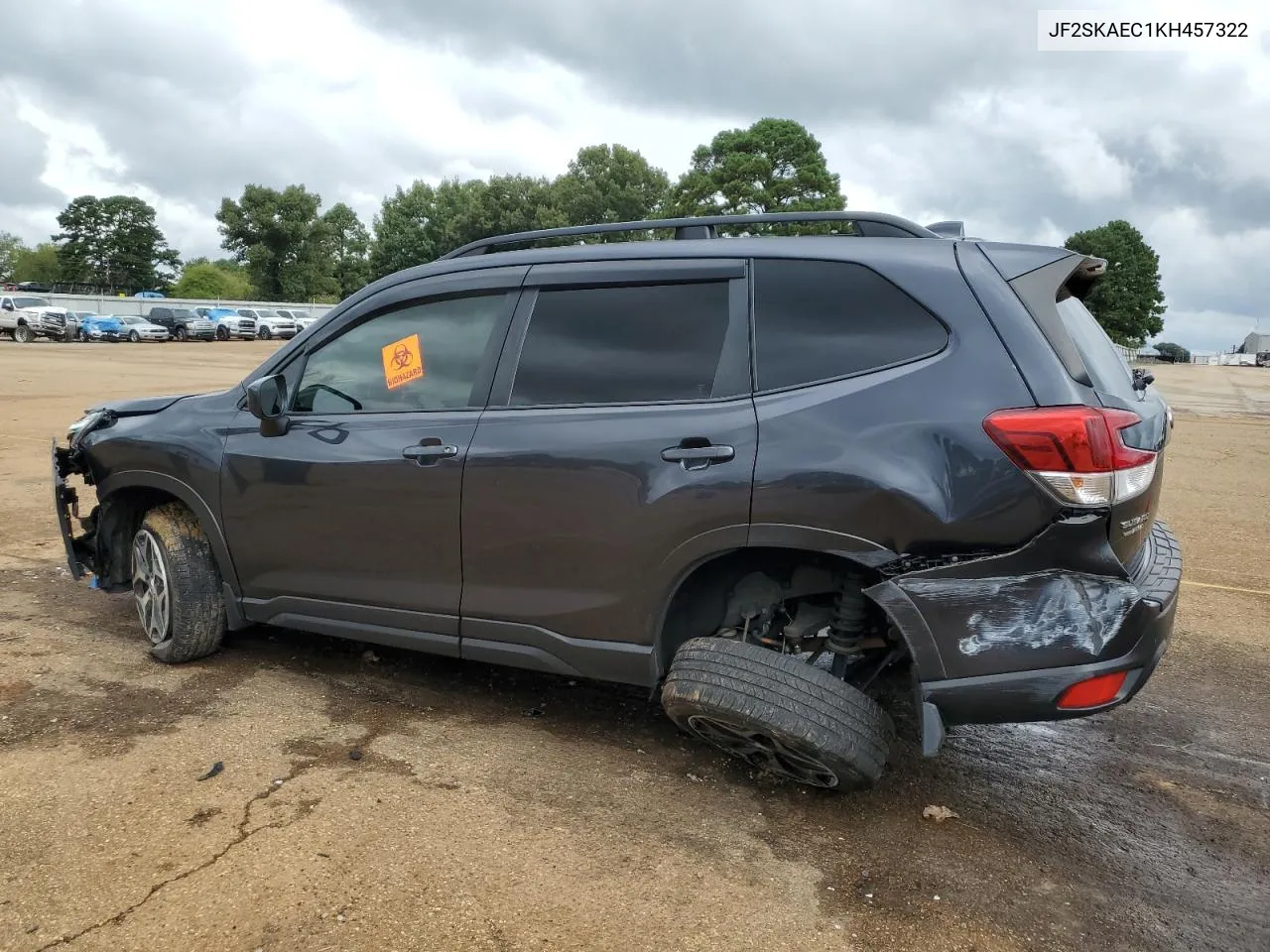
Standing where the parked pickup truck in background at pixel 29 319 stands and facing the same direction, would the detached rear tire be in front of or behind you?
in front

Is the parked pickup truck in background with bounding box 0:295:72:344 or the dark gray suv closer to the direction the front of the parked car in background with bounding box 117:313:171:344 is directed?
the dark gray suv

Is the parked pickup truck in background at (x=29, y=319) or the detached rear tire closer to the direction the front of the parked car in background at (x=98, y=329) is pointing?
the detached rear tire

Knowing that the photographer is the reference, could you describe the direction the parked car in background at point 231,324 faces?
facing the viewer and to the right of the viewer

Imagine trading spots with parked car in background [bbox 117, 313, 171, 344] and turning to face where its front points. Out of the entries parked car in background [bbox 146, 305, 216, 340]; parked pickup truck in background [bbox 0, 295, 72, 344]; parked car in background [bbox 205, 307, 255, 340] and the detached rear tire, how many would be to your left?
2

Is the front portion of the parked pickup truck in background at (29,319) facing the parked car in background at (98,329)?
no

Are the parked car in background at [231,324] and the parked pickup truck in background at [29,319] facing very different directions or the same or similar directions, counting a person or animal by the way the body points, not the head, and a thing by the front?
same or similar directions

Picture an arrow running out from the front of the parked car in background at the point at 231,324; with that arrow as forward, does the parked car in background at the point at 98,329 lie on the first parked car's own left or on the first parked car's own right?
on the first parked car's own right

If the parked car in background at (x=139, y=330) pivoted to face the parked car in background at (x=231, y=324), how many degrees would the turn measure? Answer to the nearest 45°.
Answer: approximately 90° to its left

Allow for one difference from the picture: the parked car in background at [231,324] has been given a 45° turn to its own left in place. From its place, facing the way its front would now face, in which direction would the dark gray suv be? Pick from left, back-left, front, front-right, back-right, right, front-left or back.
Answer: right

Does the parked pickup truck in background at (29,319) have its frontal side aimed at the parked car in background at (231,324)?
no

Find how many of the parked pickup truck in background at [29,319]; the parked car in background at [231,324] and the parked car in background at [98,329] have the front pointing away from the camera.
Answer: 0

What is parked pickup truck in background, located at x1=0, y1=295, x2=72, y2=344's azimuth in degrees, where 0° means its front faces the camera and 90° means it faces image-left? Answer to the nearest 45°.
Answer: approximately 315°

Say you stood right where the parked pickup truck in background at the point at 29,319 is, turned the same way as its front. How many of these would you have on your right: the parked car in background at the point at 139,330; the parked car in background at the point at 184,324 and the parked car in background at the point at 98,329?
0

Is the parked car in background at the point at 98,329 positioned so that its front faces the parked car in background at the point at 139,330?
no

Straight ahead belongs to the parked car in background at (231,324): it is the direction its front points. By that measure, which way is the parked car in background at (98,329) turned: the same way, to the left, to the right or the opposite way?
the same way

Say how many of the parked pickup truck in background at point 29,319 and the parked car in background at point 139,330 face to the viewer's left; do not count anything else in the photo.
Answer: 0

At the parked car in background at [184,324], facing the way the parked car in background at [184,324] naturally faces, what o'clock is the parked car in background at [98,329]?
the parked car in background at [98,329] is roughly at 3 o'clock from the parked car in background at [184,324].

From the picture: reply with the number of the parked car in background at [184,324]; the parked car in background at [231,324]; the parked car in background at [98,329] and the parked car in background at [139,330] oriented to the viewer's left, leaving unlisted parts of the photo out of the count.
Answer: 0

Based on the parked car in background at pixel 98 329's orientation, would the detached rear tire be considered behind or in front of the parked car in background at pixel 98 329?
in front
